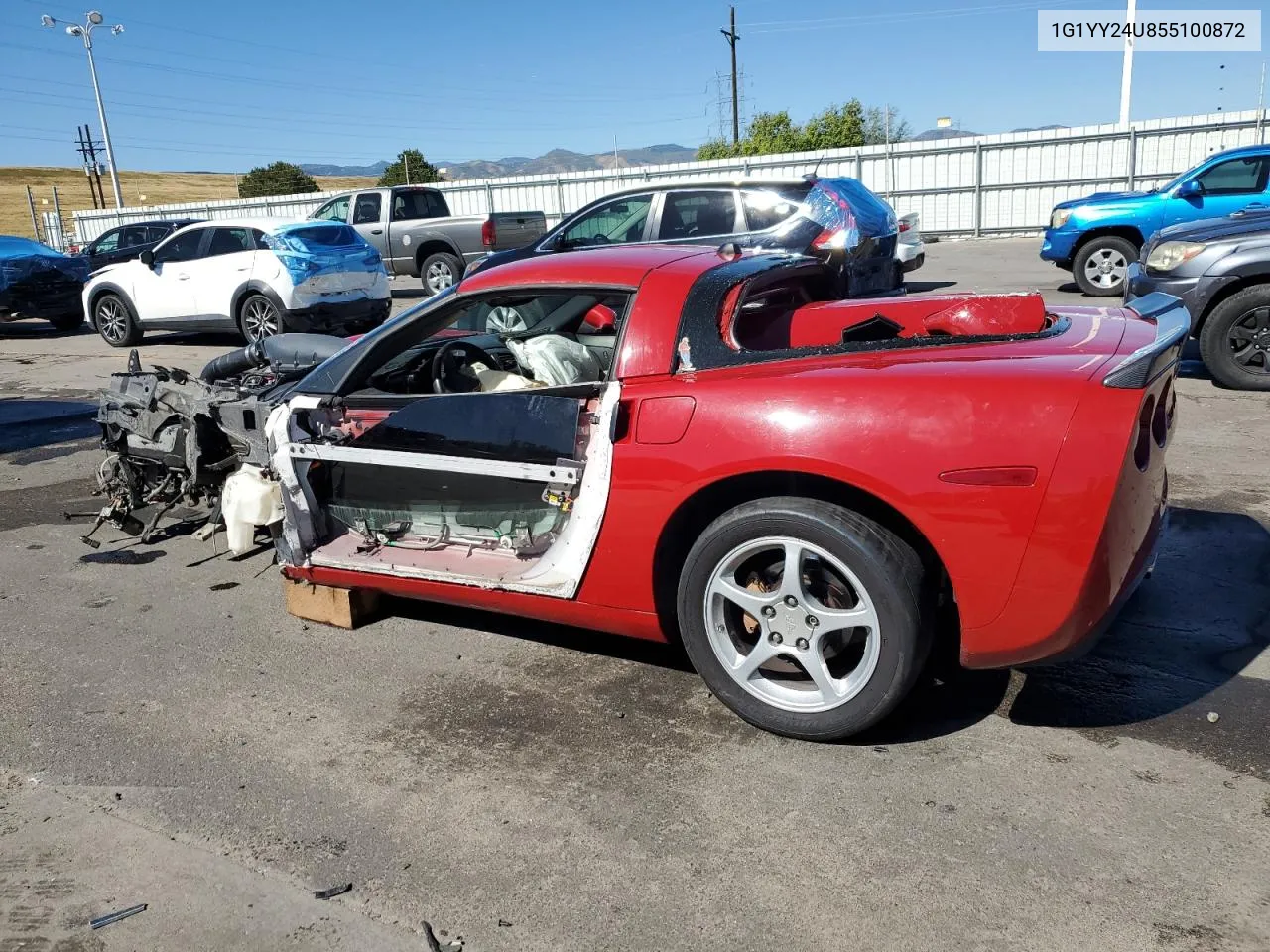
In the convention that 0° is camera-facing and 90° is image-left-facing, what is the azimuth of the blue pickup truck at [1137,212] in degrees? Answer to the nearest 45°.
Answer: approximately 90°

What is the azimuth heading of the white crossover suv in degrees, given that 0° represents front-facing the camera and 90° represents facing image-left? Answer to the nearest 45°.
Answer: approximately 135°

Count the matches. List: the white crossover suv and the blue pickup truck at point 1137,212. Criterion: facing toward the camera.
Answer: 0

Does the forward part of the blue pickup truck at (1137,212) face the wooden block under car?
no

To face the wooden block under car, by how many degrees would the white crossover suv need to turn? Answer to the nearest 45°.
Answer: approximately 135° to its left

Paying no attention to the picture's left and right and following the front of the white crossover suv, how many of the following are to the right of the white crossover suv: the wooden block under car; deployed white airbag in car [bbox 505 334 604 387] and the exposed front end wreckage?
0

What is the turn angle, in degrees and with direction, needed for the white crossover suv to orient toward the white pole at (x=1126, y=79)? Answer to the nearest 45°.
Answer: approximately 135° to its right

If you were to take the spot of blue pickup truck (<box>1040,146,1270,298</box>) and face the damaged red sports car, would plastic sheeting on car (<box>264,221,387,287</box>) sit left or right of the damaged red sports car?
right

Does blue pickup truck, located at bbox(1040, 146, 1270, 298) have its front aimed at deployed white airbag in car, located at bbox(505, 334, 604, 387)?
no

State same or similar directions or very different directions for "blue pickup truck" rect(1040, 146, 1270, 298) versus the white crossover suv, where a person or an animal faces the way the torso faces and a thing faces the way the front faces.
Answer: same or similar directions

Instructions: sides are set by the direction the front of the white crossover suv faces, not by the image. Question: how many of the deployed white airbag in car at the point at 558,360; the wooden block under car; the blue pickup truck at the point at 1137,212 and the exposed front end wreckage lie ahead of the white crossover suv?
0

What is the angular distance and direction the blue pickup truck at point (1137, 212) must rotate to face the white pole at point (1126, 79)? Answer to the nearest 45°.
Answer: approximately 90° to its right

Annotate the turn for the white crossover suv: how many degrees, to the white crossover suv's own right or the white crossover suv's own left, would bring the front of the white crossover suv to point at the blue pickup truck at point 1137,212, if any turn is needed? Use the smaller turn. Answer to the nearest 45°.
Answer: approximately 135° to the white crossover suv's own right

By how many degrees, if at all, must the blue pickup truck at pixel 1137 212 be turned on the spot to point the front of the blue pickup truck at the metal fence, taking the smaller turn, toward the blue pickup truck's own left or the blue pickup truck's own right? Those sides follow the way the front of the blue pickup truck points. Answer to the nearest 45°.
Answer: approximately 90° to the blue pickup truck's own right

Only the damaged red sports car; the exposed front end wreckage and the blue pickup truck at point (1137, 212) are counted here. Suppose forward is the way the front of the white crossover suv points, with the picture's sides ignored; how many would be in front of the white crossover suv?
0
